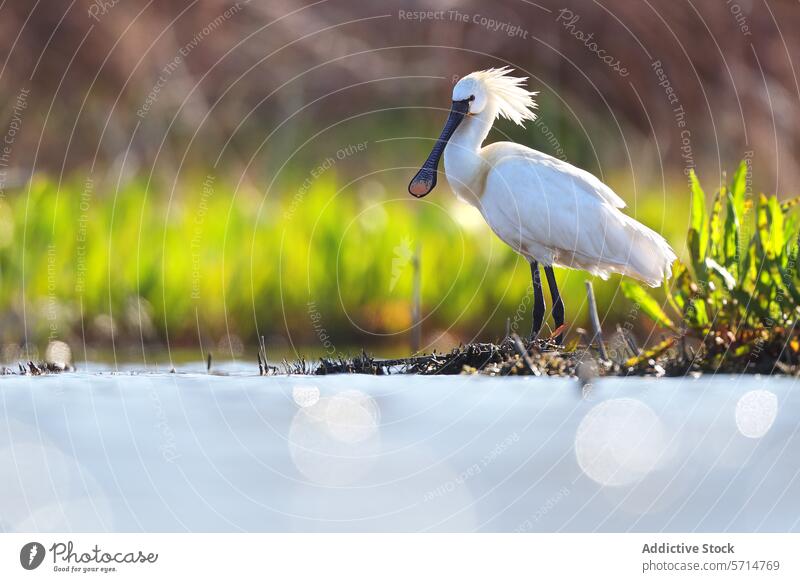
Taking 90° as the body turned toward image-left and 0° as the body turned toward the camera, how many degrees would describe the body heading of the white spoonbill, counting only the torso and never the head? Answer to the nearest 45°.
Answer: approximately 90°
